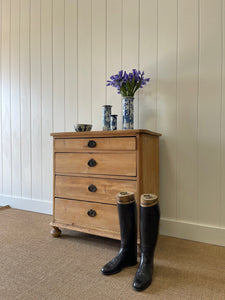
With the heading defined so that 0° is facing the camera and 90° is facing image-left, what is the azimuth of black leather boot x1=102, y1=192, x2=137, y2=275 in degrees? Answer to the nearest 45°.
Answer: approximately 45°

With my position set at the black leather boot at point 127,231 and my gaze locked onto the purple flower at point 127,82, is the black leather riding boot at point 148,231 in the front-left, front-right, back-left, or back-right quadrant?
back-right

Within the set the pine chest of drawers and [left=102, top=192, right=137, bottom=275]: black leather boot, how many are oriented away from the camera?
0
